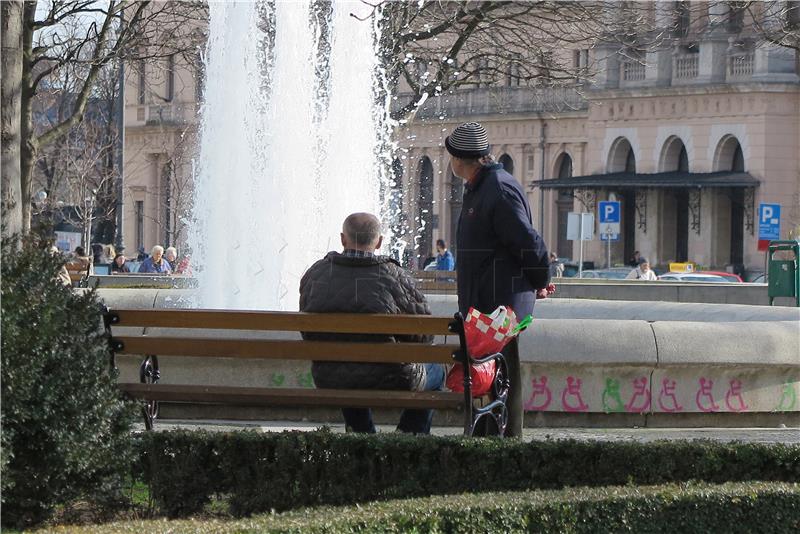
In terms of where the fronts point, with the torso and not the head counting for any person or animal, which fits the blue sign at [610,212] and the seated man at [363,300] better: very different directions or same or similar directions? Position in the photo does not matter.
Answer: very different directions

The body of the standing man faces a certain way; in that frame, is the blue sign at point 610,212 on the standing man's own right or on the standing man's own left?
on the standing man's own right

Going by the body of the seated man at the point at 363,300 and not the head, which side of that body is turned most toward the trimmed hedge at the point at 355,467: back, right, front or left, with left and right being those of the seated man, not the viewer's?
back

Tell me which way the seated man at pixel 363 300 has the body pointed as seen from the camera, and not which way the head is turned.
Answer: away from the camera

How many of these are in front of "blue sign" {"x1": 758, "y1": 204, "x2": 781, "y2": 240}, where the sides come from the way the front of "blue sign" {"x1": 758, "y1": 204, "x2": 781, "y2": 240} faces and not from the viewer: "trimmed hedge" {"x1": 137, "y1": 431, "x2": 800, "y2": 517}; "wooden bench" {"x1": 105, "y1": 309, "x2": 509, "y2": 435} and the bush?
3

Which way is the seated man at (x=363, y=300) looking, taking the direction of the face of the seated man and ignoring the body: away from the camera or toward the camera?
away from the camera

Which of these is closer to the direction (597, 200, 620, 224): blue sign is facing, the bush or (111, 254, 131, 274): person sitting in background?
the bush

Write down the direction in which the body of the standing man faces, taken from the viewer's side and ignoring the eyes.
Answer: to the viewer's left
